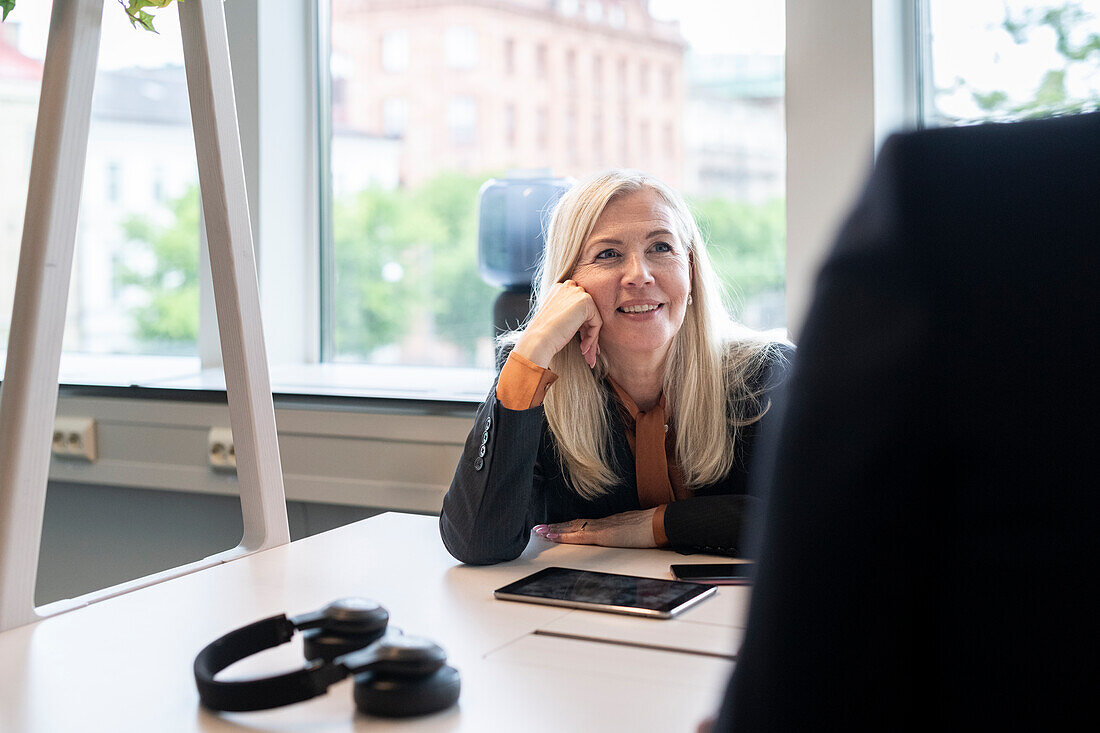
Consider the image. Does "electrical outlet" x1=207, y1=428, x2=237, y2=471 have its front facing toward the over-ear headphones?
yes

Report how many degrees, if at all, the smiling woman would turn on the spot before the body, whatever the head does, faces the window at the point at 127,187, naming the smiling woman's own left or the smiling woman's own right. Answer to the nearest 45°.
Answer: approximately 135° to the smiling woman's own right

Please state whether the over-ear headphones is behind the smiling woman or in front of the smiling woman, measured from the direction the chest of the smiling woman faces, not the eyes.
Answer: in front

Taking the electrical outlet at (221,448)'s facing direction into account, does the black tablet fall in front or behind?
in front

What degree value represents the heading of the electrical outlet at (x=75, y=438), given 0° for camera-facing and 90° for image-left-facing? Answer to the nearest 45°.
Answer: approximately 0°

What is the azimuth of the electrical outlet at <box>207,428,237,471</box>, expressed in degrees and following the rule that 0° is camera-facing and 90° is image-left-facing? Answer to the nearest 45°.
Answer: approximately 0°

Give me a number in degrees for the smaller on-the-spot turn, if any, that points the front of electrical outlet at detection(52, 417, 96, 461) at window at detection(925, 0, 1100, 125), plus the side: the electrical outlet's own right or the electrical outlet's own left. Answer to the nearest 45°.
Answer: approximately 45° to the electrical outlet's own left

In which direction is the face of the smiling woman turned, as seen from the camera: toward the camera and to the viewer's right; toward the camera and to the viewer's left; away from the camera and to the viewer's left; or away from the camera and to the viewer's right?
toward the camera and to the viewer's right

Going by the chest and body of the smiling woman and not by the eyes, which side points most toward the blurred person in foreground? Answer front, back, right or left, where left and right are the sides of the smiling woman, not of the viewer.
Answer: front

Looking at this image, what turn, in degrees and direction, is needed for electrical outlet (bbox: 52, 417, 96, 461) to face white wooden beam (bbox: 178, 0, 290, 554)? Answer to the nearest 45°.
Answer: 0° — it already faces it
